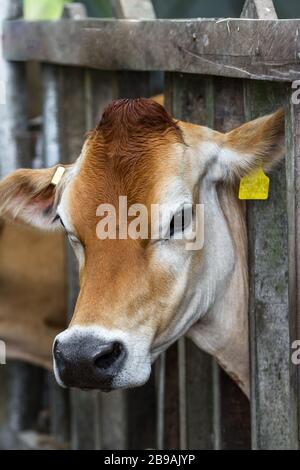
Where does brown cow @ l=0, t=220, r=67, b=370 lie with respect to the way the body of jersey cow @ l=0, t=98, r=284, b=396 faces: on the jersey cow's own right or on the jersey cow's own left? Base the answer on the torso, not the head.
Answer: on the jersey cow's own right

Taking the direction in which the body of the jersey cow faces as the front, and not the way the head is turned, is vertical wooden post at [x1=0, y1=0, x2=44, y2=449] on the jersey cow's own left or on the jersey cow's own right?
on the jersey cow's own right

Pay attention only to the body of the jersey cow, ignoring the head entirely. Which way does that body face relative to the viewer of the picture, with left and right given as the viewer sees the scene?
facing the viewer and to the left of the viewer
